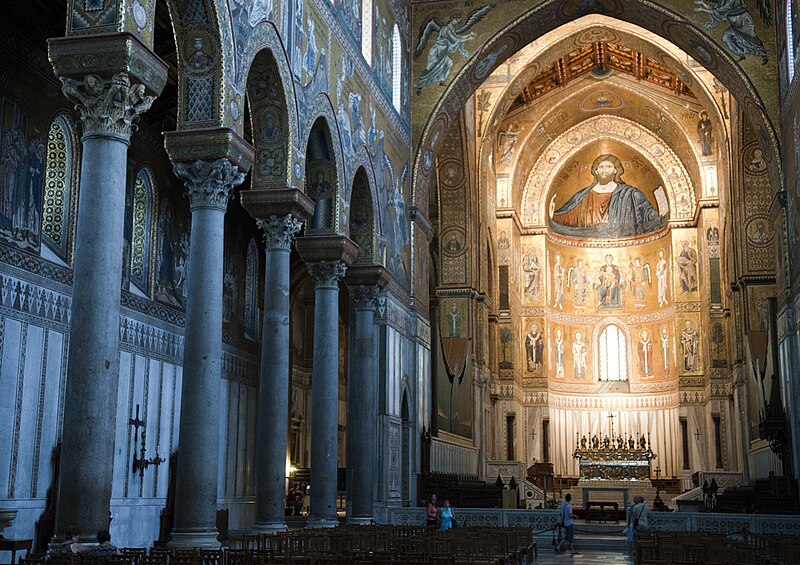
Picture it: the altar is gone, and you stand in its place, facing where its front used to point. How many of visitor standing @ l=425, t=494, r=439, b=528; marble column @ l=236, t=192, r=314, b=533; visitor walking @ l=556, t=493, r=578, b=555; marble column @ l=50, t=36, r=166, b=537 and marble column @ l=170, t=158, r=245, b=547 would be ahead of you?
5

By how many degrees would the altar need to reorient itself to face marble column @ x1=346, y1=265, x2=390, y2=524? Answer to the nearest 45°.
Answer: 0° — it already faces it

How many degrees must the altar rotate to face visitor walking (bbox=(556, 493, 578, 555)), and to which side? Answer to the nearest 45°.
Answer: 0° — it already faces them

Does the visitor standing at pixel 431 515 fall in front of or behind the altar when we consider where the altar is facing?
in front

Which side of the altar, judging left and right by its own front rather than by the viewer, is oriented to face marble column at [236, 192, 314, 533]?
front

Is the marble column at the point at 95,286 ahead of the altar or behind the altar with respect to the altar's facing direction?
ahead

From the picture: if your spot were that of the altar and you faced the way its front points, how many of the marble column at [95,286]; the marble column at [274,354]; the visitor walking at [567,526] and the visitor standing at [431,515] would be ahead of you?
4

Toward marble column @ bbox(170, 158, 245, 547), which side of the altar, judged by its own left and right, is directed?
front

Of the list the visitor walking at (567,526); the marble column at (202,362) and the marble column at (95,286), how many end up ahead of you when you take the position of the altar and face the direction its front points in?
3

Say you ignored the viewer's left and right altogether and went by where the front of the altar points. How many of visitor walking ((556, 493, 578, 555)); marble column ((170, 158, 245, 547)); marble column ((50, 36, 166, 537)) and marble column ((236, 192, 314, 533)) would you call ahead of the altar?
4

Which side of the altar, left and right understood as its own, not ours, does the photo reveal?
front
